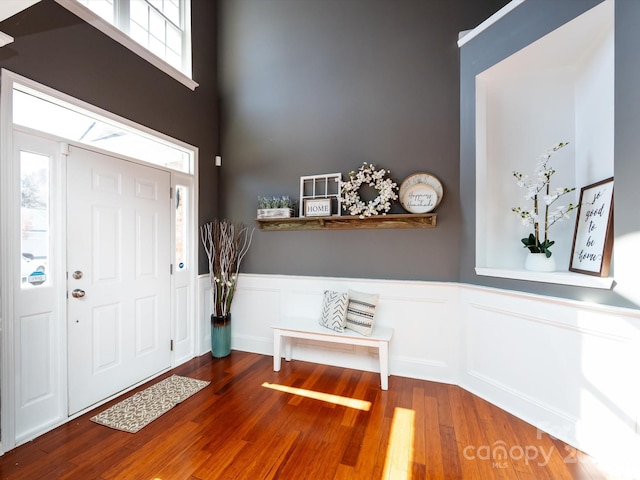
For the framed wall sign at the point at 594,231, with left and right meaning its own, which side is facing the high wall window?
front

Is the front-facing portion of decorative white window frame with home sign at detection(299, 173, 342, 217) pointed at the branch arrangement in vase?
no

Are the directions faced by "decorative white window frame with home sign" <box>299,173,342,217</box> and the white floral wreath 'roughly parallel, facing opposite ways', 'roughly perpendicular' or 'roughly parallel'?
roughly parallel

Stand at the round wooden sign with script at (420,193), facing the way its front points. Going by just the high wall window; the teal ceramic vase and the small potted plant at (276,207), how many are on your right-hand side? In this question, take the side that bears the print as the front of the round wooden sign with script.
3

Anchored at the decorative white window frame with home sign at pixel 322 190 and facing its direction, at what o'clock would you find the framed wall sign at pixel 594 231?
the framed wall sign at pixel 594 231 is roughly at 10 o'clock from the decorative white window frame with home sign at pixel 322 190.

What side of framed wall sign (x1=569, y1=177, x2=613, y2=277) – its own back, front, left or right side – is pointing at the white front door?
front

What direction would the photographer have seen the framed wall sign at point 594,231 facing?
facing the viewer and to the left of the viewer

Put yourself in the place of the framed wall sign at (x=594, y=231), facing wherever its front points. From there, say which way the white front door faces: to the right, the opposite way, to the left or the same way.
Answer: the opposite way

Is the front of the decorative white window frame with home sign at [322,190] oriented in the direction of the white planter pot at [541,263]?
no

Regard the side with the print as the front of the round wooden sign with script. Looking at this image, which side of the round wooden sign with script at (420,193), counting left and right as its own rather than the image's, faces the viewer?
front

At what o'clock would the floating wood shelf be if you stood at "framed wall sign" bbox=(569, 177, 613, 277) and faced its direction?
The floating wood shelf is roughly at 1 o'clock from the framed wall sign.

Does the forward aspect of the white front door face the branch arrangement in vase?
no

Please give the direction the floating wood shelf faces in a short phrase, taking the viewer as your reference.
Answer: facing the viewer

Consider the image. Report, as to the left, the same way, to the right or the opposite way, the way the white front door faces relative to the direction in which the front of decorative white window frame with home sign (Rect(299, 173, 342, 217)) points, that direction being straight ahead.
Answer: to the left

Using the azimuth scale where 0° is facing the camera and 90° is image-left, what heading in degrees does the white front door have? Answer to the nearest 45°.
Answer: approximately 315°

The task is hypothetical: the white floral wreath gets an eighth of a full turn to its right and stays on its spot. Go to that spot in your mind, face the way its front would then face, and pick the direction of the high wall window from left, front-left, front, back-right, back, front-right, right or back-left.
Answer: front-right
